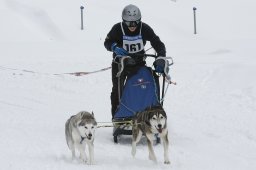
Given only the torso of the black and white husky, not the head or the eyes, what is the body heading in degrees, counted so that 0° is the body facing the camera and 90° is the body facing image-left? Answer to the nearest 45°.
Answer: approximately 315°

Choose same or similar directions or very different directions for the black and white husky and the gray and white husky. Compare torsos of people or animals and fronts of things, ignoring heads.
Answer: same or similar directions

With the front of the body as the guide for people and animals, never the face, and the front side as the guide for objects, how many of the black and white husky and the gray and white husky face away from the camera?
0

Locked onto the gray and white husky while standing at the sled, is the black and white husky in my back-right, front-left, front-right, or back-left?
front-left

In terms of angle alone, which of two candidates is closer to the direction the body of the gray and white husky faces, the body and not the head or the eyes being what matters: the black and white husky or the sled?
the black and white husky

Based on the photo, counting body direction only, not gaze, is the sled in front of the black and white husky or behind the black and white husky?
behind

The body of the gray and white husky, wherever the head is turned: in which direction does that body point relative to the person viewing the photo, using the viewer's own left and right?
facing the viewer and to the right of the viewer
